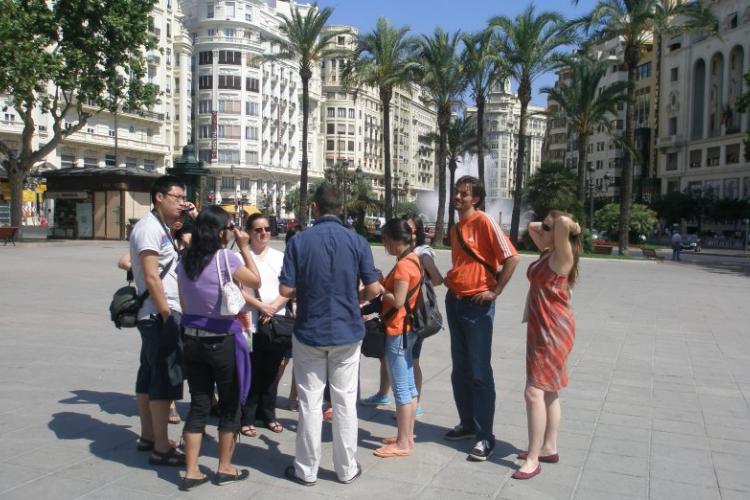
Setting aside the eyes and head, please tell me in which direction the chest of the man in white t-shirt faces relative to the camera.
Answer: to the viewer's right

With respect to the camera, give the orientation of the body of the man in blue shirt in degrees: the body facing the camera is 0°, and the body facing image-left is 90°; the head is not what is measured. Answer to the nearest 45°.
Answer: approximately 180°

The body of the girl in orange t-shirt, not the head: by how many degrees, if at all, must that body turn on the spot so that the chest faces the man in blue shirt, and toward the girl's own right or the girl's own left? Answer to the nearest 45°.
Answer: approximately 45° to the girl's own left

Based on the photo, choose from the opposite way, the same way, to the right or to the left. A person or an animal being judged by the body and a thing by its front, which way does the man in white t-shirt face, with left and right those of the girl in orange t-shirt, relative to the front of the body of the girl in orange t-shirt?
the opposite way

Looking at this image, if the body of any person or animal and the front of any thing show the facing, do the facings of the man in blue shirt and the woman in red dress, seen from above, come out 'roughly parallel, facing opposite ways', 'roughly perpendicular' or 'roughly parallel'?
roughly perpendicular

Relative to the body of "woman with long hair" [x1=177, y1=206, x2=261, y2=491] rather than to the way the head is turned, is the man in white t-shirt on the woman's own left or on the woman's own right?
on the woman's own left

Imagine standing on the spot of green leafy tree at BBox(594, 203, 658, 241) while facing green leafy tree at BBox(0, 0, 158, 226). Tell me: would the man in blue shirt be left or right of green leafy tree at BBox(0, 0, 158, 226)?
left

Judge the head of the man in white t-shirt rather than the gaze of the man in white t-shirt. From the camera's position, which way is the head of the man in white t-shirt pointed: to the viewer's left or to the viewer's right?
to the viewer's right

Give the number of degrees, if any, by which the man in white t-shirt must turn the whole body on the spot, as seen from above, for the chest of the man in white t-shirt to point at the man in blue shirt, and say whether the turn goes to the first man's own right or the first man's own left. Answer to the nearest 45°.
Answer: approximately 45° to the first man's own right

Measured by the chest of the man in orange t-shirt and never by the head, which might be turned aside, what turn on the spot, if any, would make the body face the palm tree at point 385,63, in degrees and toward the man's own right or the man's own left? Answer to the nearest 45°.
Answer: approximately 135° to the man's own right

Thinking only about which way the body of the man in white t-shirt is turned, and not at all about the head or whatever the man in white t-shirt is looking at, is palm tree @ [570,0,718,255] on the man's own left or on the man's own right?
on the man's own left

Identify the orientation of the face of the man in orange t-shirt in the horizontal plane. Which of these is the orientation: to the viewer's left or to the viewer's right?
to the viewer's left
